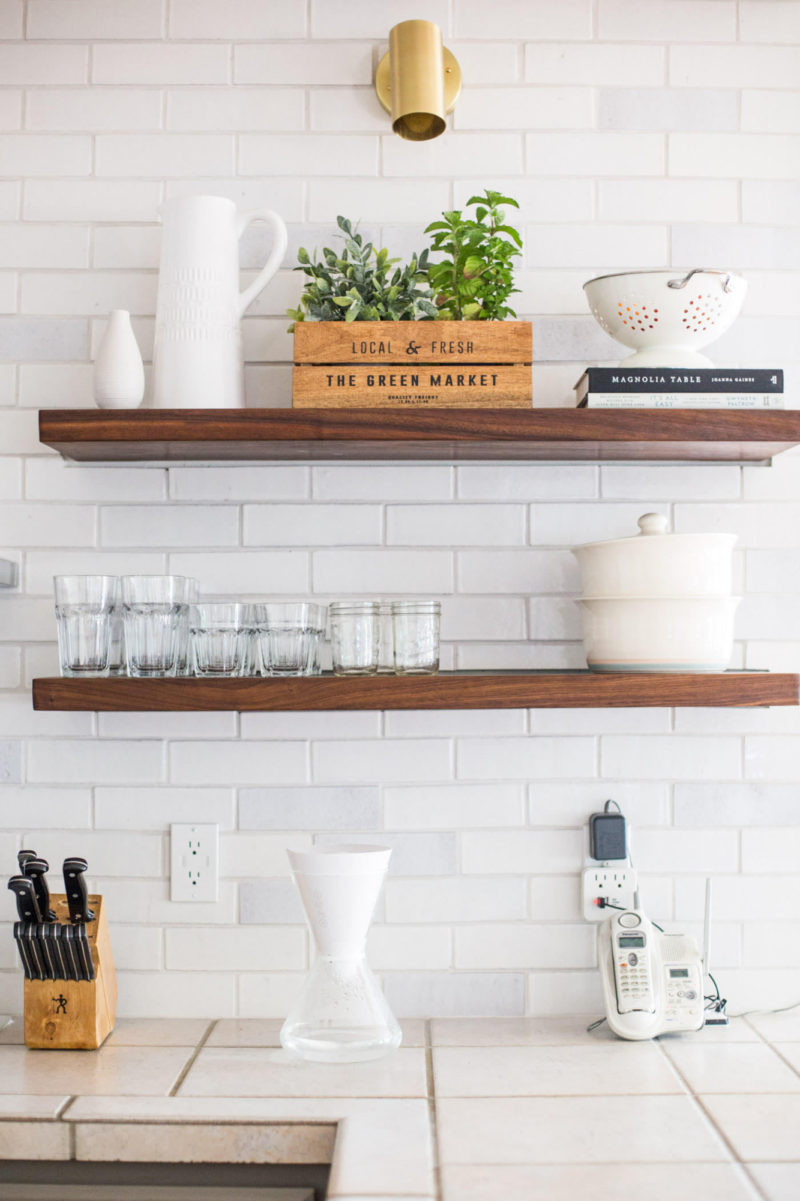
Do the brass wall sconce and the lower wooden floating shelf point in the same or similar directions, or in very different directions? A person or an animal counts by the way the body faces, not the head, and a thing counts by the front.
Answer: same or similar directions

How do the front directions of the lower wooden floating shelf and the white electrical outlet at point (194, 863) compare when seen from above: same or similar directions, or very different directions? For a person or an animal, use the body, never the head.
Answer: same or similar directions

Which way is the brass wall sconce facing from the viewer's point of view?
toward the camera

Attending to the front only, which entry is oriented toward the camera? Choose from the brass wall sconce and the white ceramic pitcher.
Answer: the brass wall sconce

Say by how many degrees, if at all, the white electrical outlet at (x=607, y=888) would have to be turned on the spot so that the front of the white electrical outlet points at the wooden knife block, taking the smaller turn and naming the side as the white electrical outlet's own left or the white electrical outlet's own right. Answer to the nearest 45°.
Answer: approximately 90° to the white electrical outlet's own right

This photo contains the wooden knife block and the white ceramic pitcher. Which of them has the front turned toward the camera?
the wooden knife block

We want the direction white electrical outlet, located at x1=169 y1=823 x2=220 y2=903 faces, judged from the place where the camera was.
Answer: facing the viewer

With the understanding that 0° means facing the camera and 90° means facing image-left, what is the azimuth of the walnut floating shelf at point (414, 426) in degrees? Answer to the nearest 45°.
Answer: approximately 0°

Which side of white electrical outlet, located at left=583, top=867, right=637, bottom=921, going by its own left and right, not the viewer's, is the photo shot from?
front

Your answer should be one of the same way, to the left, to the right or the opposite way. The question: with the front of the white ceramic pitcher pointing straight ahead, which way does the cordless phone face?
to the left

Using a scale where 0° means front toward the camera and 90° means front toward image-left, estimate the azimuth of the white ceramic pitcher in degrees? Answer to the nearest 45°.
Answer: approximately 90°
